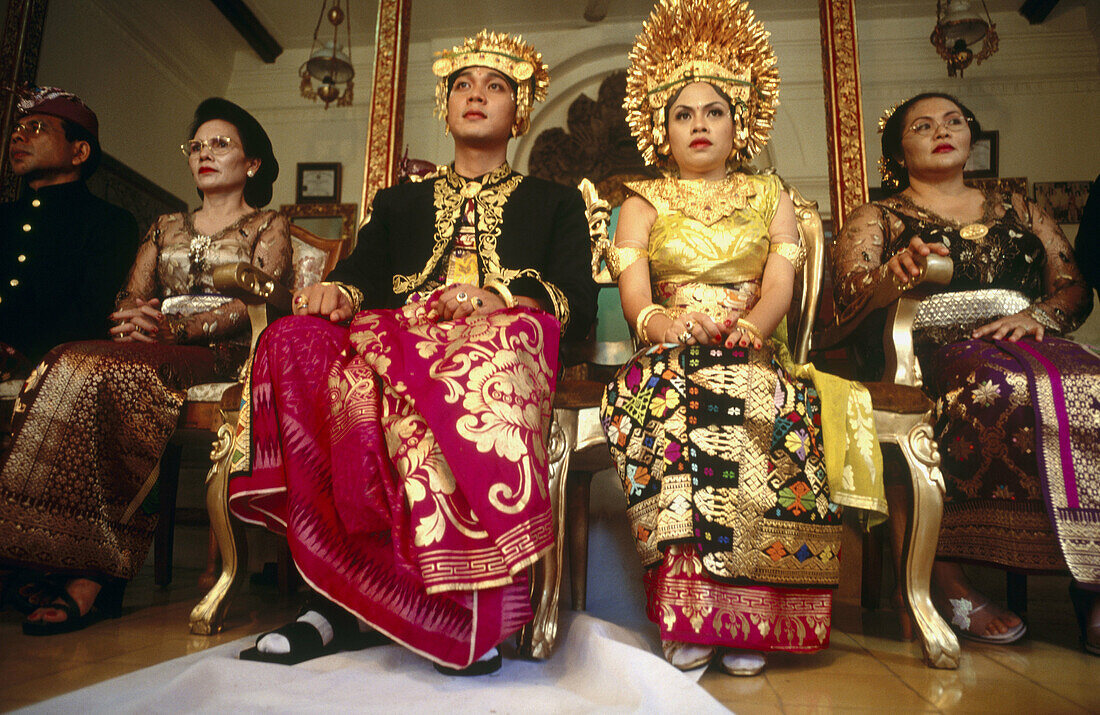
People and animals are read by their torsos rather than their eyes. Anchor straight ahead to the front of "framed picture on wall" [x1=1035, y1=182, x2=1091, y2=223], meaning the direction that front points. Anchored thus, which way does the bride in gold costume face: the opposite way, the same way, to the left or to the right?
the same way

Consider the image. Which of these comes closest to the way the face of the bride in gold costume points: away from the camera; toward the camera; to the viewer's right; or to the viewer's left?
toward the camera

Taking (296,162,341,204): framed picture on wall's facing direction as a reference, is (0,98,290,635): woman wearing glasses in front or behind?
in front

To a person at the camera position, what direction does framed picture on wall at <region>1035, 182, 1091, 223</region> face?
facing the viewer

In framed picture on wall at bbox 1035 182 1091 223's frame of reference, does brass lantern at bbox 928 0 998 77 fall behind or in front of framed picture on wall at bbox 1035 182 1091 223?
in front

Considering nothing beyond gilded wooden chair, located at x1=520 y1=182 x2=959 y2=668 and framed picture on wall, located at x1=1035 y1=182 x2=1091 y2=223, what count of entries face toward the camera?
2

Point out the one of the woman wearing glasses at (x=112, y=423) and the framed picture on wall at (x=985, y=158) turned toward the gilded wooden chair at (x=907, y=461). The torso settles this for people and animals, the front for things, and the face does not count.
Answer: the framed picture on wall

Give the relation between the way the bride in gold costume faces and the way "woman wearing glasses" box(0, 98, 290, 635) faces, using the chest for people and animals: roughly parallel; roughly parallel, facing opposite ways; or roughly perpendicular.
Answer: roughly parallel

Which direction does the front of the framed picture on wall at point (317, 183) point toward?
toward the camera

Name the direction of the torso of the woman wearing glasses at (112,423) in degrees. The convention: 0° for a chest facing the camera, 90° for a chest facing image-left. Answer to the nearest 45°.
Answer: approximately 45°

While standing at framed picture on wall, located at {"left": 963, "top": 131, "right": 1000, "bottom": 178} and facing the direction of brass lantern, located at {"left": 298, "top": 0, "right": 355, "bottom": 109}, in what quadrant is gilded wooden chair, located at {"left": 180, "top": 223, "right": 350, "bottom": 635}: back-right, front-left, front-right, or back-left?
front-left

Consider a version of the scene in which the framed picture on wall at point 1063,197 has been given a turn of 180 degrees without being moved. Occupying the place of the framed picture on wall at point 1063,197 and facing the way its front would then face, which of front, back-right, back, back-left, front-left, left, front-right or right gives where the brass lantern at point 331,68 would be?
back-left

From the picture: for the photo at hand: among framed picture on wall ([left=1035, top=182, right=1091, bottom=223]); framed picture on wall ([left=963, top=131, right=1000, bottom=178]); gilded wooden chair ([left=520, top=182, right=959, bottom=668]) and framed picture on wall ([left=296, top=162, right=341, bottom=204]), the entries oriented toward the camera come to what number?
4

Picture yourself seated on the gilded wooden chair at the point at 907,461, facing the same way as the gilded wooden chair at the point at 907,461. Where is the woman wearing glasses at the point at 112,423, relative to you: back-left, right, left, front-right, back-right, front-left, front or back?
right

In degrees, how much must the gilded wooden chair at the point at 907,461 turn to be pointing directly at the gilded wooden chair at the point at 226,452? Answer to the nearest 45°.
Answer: approximately 90° to its right

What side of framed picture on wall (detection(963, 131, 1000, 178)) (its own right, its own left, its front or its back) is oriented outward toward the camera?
front

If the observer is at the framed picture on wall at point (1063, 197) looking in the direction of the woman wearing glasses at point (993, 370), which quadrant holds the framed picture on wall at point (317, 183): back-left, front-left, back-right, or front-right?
front-right

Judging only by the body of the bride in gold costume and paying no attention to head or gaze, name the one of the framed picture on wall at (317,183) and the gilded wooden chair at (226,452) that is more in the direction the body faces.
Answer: the gilded wooden chair

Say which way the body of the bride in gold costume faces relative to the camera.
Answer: toward the camera
